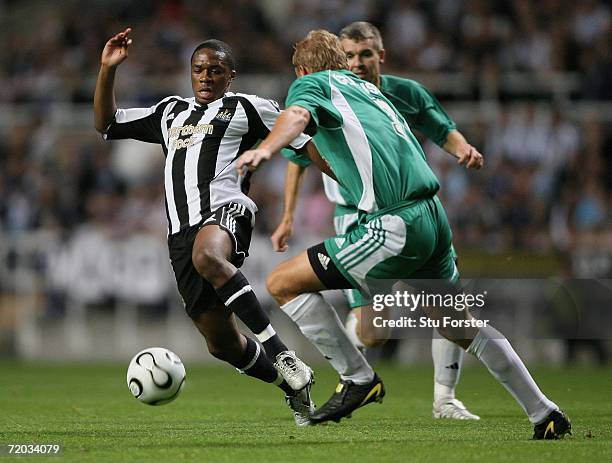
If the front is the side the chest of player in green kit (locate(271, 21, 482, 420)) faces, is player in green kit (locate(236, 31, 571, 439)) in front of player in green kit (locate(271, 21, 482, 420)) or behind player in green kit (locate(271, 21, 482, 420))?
in front

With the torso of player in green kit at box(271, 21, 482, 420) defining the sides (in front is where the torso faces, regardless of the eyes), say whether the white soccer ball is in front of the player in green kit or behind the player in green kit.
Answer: in front
